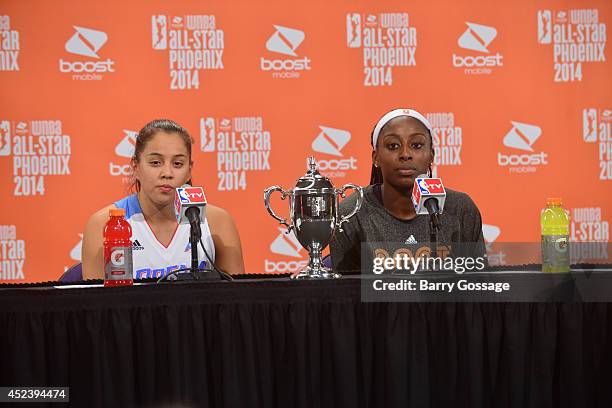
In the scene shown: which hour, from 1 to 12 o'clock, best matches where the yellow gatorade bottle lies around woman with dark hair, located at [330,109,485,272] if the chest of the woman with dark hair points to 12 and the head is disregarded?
The yellow gatorade bottle is roughly at 11 o'clock from the woman with dark hair.

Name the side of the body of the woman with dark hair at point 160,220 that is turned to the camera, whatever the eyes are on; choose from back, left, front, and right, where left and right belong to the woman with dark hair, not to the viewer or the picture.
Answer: front

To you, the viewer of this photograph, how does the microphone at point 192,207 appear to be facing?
facing away from the viewer

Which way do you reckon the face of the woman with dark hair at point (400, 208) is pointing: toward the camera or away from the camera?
toward the camera

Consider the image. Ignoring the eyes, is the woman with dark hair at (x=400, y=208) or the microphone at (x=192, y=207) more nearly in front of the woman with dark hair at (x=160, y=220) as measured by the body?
the microphone

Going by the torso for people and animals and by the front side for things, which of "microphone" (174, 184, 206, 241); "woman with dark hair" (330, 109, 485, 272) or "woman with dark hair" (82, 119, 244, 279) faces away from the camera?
the microphone

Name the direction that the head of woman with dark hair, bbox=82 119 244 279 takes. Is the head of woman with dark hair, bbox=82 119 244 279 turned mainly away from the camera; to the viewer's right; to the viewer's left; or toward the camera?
toward the camera

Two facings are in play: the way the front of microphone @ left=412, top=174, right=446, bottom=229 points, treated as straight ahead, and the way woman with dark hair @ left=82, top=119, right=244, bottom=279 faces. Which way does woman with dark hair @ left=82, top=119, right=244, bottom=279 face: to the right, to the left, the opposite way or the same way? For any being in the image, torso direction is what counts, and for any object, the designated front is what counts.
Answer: the opposite way

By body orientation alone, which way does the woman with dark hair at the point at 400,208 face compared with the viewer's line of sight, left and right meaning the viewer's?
facing the viewer

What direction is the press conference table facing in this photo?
toward the camera

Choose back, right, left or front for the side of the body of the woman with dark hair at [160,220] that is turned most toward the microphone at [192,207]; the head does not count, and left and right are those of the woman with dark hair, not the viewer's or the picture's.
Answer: front

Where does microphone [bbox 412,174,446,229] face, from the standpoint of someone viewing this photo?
facing away from the viewer

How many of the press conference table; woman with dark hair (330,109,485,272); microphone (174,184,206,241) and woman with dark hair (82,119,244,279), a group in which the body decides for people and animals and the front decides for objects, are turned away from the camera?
1

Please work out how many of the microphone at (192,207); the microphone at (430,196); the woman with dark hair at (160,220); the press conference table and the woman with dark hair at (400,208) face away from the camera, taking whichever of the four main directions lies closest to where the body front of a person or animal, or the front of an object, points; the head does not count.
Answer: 2

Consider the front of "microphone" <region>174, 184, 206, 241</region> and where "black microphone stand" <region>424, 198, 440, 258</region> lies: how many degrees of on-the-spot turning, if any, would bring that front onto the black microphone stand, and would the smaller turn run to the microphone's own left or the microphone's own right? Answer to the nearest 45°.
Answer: approximately 90° to the microphone's own right
